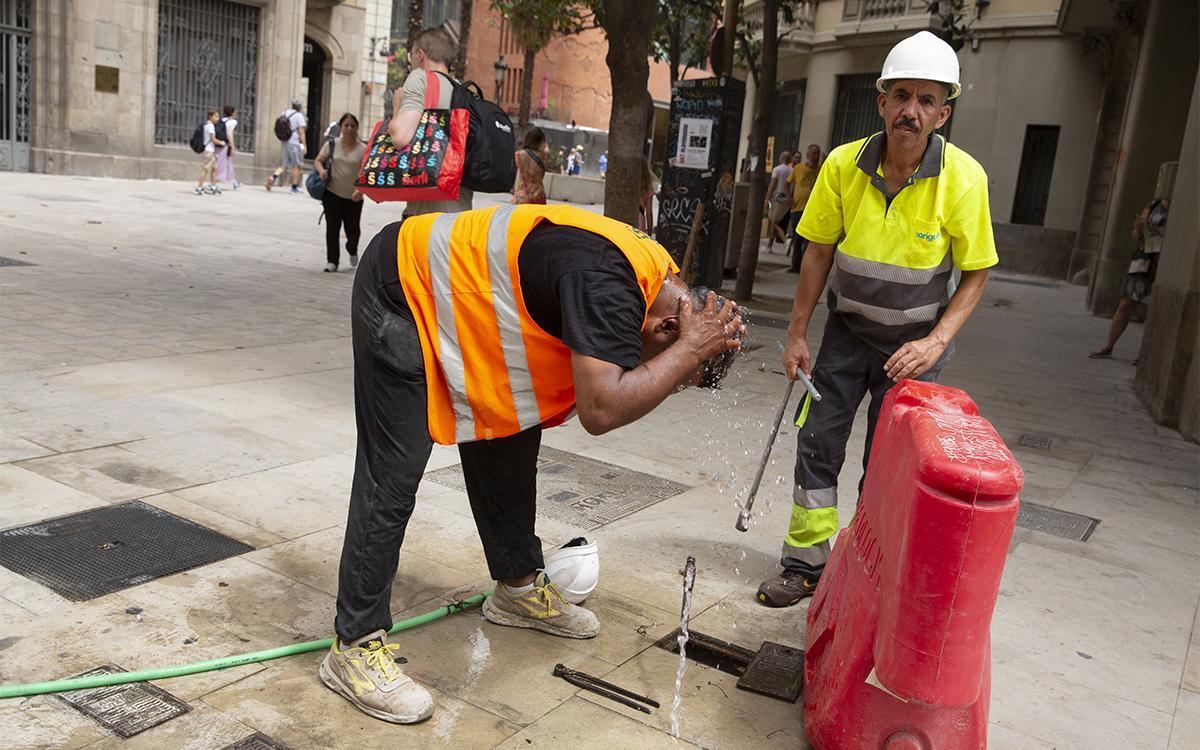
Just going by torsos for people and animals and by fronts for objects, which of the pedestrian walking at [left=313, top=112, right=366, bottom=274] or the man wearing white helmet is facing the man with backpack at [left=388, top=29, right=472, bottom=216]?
the pedestrian walking

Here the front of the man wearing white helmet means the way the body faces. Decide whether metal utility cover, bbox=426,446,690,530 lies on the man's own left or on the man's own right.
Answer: on the man's own right

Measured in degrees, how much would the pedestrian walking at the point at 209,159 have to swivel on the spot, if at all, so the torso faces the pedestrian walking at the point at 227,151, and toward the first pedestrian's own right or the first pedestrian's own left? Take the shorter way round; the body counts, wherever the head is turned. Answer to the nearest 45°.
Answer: approximately 90° to the first pedestrian's own left

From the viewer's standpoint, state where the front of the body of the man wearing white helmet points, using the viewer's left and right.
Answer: facing the viewer

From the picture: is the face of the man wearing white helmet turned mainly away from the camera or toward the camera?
toward the camera

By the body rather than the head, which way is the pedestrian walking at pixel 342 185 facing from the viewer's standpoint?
toward the camera

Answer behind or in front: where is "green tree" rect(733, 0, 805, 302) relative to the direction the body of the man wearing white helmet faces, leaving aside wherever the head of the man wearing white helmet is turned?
behind

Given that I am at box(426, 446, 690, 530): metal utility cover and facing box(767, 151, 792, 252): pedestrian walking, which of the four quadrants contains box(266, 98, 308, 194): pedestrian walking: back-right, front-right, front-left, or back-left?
front-left

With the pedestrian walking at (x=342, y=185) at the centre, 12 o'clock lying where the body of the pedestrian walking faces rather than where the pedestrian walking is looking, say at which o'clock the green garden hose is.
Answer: The green garden hose is roughly at 12 o'clock from the pedestrian walking.

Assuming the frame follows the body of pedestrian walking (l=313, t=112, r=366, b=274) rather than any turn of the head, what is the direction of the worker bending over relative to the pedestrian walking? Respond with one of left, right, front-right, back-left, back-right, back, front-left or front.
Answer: front

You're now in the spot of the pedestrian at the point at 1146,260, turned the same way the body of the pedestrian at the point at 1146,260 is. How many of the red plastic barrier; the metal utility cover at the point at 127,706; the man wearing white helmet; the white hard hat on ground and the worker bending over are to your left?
5

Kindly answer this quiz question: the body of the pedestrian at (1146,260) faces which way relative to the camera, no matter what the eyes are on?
to the viewer's left

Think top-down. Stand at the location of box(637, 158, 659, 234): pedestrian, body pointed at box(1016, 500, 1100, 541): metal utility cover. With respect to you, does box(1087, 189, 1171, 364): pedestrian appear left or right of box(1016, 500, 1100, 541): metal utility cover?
left
